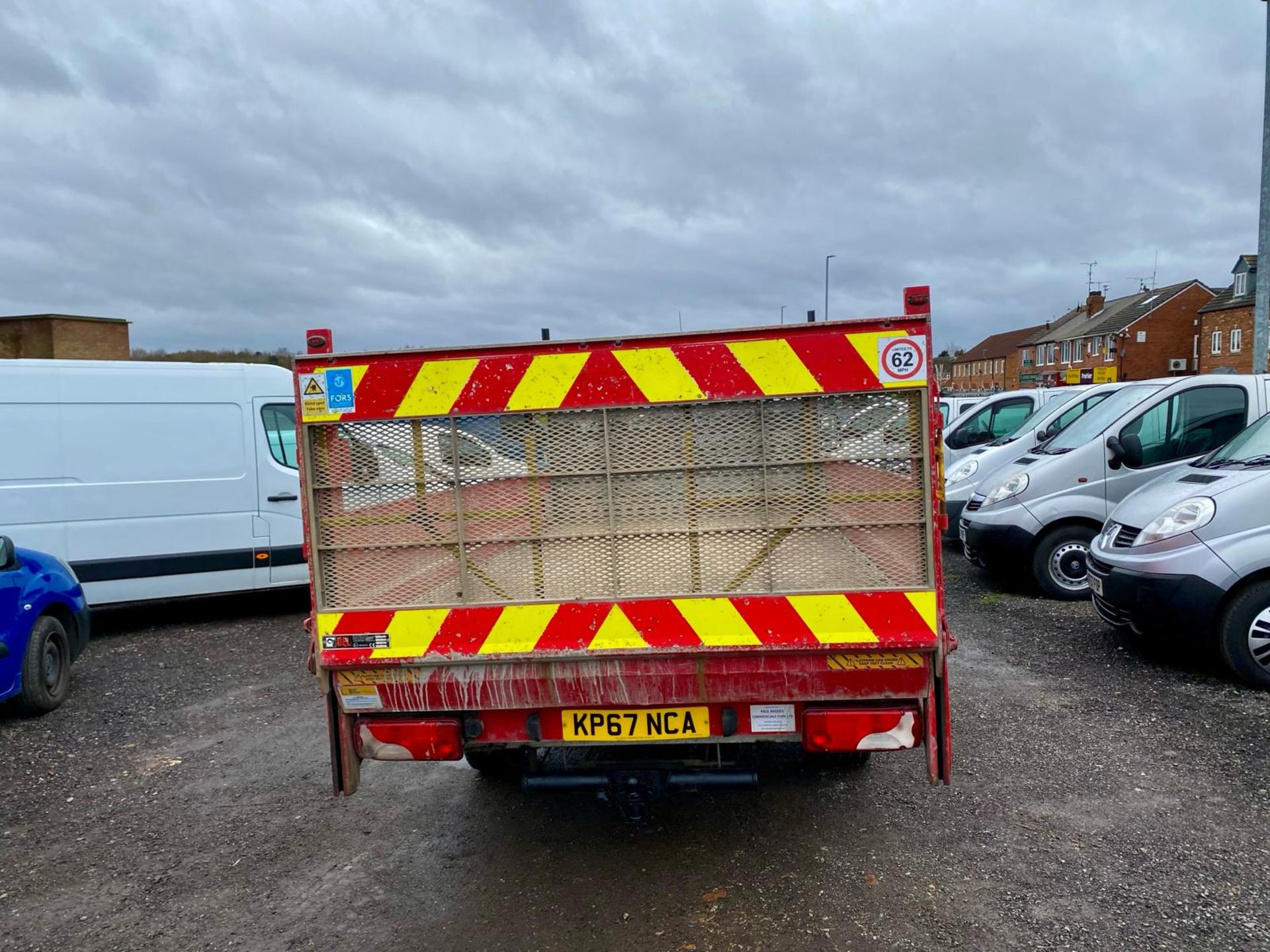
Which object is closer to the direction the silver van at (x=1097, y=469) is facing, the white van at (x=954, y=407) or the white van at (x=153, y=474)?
the white van at (x=153, y=474)

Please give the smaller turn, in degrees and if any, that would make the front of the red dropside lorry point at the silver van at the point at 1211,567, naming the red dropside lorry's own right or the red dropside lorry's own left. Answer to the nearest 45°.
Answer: approximately 45° to the red dropside lorry's own right

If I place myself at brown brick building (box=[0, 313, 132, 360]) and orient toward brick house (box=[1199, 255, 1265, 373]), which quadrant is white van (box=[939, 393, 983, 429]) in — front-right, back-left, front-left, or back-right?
front-right

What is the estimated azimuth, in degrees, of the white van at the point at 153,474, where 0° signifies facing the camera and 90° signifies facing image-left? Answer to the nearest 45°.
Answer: approximately 270°

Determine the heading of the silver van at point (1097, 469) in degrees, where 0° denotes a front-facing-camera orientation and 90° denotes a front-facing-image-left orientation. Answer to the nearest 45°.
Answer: approximately 90°

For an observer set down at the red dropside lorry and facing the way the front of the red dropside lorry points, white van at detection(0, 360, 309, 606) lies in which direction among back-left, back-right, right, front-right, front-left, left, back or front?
front-left

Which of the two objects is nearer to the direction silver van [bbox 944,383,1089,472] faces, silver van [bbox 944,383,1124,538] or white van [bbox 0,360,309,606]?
the white van

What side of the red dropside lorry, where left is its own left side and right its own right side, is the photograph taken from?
back

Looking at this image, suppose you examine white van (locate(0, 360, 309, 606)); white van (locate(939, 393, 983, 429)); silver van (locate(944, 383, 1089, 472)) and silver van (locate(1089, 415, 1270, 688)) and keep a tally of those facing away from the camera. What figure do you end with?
0

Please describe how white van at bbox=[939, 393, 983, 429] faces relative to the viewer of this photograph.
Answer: facing to the left of the viewer

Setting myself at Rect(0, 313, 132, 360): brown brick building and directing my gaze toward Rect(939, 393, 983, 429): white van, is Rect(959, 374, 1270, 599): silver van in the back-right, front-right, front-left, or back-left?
front-right

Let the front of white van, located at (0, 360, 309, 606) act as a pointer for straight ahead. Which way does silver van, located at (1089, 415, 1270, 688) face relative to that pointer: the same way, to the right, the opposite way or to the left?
the opposite way

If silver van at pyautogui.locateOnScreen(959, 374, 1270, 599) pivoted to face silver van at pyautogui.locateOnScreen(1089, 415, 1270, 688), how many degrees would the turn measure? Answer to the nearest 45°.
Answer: approximately 90° to its left
